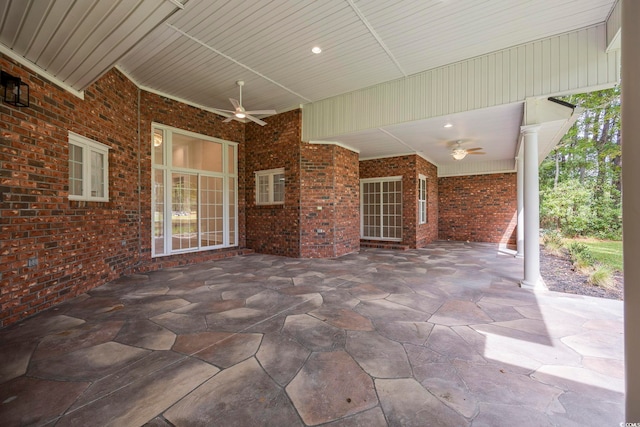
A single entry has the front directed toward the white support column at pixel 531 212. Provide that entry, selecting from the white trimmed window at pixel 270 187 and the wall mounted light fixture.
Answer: the wall mounted light fixture

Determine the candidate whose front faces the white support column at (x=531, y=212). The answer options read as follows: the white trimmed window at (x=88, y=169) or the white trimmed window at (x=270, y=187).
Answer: the white trimmed window at (x=88, y=169)

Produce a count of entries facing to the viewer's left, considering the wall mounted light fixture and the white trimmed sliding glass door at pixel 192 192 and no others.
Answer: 0

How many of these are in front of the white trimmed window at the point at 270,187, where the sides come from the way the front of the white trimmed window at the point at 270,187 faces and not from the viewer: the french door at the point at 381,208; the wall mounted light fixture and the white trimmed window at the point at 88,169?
2

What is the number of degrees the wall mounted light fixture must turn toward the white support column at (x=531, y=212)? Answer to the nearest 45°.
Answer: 0° — it already faces it

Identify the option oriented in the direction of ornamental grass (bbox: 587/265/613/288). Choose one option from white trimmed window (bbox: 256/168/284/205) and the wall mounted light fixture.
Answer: the wall mounted light fixture

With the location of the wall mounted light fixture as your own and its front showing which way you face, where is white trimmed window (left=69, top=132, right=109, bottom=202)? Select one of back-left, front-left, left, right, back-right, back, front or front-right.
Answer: left

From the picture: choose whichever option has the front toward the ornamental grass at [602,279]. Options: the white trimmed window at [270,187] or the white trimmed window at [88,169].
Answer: the white trimmed window at [88,169]

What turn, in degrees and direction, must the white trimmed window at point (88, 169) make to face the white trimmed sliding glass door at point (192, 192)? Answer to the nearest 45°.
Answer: approximately 90° to its left

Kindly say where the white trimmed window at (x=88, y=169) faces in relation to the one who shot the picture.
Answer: facing the viewer and to the right of the viewer

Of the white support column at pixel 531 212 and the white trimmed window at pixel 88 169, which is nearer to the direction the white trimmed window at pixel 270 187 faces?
the white trimmed window
